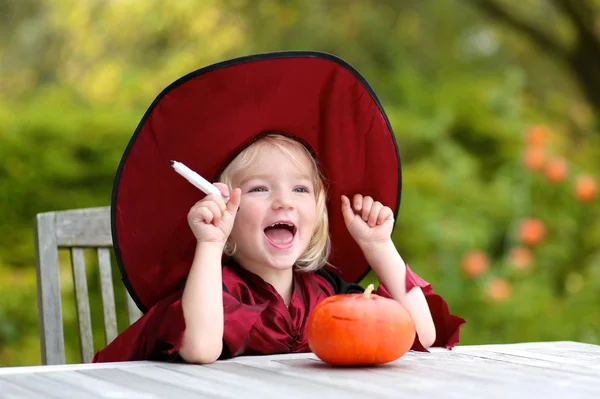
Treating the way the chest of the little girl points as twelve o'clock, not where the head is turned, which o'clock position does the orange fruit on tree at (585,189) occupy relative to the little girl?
The orange fruit on tree is roughly at 7 o'clock from the little girl.

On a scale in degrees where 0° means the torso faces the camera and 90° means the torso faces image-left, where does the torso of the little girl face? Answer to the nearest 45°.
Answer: approximately 0°

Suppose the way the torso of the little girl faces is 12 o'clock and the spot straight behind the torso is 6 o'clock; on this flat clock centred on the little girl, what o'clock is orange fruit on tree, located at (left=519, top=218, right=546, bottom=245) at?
The orange fruit on tree is roughly at 7 o'clock from the little girl.

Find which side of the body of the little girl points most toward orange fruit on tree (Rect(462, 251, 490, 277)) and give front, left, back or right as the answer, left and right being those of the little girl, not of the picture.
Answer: back

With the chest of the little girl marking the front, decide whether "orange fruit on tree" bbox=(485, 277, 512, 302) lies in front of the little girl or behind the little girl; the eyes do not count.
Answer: behind

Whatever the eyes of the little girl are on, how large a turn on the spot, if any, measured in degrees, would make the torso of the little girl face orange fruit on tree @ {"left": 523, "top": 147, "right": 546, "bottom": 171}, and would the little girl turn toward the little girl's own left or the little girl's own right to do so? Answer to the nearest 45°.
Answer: approximately 135° to the little girl's own left
